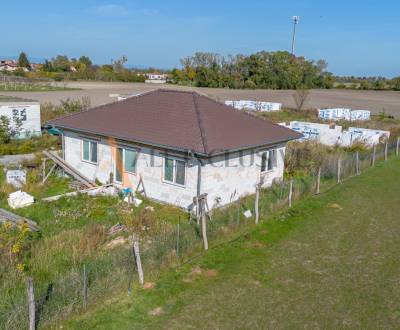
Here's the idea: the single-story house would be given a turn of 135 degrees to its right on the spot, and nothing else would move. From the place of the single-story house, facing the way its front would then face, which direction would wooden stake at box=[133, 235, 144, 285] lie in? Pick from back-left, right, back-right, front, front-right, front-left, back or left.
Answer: back

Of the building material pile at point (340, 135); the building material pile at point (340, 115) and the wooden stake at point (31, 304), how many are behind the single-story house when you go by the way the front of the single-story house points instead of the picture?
2

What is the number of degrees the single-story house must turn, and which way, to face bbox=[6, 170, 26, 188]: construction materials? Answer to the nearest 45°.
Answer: approximately 45° to its right

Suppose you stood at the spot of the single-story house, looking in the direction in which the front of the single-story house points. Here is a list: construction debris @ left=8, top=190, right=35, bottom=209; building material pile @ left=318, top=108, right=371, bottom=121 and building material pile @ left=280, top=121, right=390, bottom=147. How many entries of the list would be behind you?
2

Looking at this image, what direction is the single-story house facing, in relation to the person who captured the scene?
facing the viewer and to the left of the viewer

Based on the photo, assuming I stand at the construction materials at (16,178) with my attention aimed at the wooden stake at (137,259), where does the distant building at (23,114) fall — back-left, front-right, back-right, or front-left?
back-left

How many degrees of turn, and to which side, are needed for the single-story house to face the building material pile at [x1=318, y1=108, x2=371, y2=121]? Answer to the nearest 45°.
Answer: approximately 180°

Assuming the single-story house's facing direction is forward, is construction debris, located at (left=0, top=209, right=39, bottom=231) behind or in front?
in front

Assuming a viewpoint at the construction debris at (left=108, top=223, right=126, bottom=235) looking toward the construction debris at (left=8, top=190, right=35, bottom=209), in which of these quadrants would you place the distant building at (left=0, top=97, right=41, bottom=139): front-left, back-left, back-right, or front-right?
front-right

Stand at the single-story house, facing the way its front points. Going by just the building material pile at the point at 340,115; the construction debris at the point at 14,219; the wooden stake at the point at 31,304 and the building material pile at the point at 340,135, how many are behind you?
2

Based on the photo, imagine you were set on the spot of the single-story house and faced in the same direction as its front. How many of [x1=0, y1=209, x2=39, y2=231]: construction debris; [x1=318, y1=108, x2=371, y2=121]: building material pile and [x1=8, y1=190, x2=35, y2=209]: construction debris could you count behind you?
1

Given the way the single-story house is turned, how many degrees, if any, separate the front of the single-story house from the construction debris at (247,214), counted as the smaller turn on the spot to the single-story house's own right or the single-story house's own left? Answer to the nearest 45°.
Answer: approximately 90° to the single-story house's own left

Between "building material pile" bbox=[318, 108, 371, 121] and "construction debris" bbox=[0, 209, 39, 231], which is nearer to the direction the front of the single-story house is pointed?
the construction debris

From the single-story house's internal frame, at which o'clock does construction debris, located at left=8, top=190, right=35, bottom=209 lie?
The construction debris is roughly at 1 o'clock from the single-story house.
